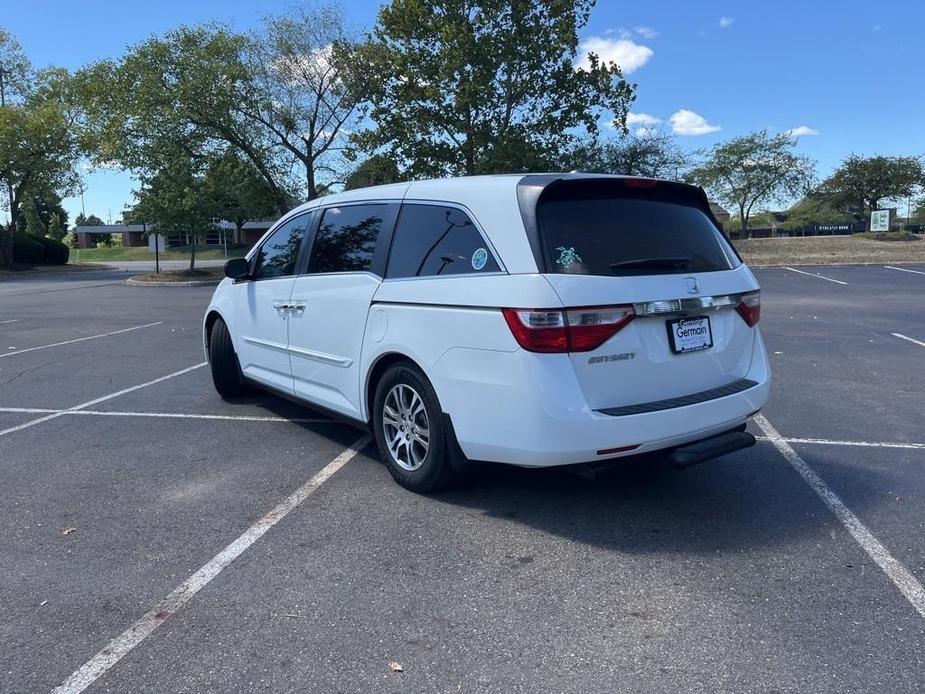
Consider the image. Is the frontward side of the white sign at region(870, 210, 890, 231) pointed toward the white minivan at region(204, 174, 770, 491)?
yes

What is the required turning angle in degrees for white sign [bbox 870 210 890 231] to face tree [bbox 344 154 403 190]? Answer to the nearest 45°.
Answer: approximately 45° to its right

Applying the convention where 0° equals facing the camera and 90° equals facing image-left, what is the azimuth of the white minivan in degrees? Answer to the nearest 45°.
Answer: approximately 135°

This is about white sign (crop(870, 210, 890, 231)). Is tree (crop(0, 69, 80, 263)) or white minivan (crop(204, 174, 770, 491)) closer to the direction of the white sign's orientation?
the white minivan

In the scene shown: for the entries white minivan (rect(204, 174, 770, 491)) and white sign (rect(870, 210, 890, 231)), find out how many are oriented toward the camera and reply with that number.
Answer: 1

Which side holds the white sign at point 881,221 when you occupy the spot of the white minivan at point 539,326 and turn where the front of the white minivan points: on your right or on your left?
on your right

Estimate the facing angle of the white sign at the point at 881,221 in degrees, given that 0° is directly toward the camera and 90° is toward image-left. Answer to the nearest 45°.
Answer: approximately 0°

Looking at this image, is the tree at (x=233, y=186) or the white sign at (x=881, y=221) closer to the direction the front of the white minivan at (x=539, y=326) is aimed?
the tree

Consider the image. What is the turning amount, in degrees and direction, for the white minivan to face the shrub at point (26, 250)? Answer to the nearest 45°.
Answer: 0° — it already faces it
